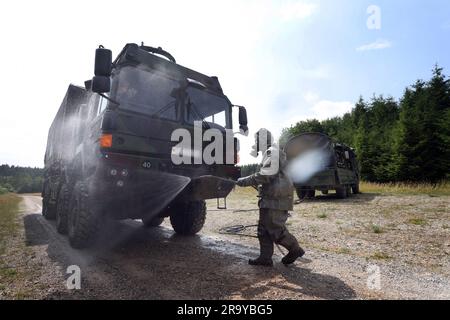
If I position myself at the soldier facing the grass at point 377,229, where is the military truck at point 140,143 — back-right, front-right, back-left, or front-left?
back-left

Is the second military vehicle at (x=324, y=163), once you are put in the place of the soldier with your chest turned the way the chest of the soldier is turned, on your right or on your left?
on your right

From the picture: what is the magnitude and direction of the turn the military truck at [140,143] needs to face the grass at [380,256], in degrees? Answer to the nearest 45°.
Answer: approximately 45° to its left

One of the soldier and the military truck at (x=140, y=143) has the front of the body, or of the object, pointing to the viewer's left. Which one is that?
the soldier

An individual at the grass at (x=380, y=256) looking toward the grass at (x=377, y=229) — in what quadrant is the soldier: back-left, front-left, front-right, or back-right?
back-left

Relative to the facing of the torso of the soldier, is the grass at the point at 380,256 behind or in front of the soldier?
behind

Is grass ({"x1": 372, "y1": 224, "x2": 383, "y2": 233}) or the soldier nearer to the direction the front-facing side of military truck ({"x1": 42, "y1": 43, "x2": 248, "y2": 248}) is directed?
the soldier

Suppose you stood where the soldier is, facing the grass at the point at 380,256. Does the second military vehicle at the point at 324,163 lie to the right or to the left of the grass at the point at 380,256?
left

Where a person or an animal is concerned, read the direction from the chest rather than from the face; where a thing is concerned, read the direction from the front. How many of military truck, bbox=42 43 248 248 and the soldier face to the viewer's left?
1

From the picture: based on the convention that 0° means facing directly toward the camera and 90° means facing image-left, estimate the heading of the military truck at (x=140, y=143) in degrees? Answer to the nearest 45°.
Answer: approximately 315°

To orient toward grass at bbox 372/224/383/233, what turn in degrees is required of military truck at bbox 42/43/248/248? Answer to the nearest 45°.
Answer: approximately 45° to its left

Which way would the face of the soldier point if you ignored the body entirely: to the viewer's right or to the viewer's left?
to the viewer's left

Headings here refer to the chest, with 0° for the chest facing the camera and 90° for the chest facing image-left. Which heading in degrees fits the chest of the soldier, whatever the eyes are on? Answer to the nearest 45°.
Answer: approximately 90°

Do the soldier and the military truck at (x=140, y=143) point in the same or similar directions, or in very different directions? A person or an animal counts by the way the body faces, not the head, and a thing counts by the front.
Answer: very different directions
